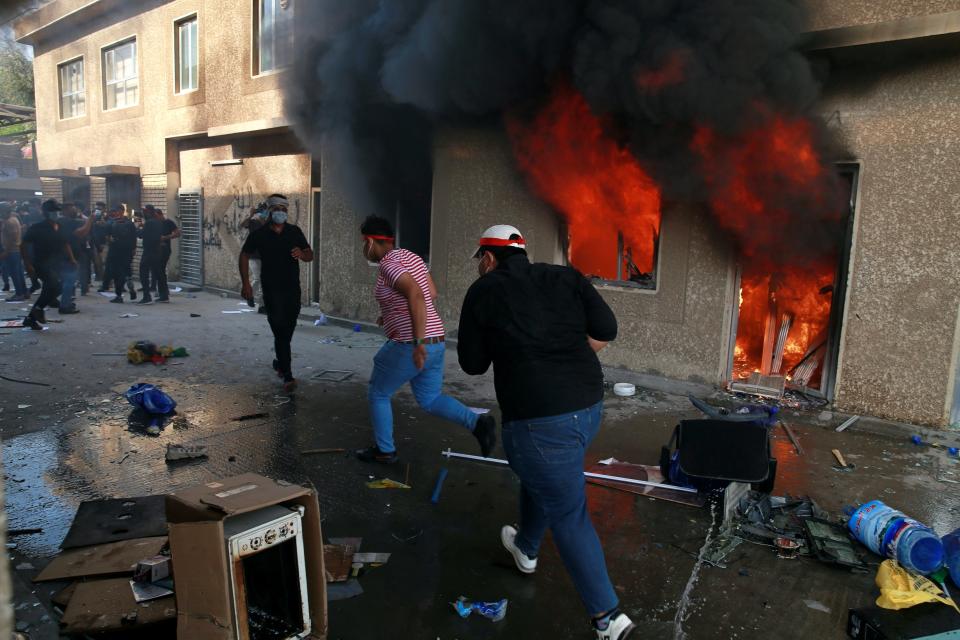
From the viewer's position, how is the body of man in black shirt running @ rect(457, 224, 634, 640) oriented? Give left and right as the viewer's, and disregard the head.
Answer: facing away from the viewer and to the left of the viewer

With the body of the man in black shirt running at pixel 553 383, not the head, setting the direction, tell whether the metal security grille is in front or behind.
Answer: in front

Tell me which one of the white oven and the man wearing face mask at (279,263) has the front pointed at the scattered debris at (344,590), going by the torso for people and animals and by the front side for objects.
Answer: the man wearing face mask

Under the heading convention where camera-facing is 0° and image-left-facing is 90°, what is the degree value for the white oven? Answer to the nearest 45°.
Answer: approximately 315°

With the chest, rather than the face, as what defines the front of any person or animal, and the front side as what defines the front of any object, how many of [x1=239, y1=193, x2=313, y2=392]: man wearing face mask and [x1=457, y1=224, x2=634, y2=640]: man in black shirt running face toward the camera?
1

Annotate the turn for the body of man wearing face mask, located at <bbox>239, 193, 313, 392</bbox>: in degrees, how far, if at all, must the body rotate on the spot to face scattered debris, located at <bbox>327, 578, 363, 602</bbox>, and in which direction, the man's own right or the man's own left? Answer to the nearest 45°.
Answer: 0° — they already face it

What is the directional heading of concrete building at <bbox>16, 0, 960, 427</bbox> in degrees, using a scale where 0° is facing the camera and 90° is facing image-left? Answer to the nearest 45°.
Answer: approximately 45°

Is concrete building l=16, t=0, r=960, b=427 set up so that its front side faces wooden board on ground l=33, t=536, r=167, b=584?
yes

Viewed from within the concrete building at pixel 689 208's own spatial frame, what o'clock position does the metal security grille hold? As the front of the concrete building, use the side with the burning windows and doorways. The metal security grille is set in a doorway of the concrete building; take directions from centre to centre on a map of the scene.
The metal security grille is roughly at 3 o'clock from the concrete building.

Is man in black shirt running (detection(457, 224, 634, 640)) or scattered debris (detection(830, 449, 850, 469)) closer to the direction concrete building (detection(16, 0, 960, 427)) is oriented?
the man in black shirt running

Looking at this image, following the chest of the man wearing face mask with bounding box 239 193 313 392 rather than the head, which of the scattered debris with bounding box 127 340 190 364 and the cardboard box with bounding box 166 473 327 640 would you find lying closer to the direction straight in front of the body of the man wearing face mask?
the cardboard box

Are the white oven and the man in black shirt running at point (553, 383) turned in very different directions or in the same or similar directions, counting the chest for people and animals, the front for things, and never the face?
very different directions

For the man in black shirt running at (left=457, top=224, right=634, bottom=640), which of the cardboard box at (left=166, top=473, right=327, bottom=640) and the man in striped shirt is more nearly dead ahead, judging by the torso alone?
the man in striped shirt
